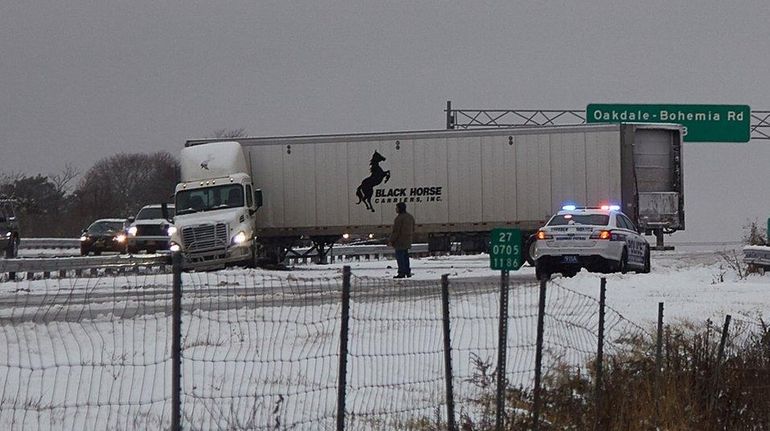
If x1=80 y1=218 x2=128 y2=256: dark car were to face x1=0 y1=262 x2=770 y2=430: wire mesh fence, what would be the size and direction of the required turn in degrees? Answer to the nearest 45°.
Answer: approximately 45° to its left

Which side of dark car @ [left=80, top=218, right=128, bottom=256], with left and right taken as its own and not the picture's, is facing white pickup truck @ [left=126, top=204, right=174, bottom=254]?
left

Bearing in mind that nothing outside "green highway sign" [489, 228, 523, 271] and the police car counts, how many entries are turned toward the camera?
1

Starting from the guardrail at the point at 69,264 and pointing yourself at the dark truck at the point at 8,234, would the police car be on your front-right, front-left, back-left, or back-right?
back-right
